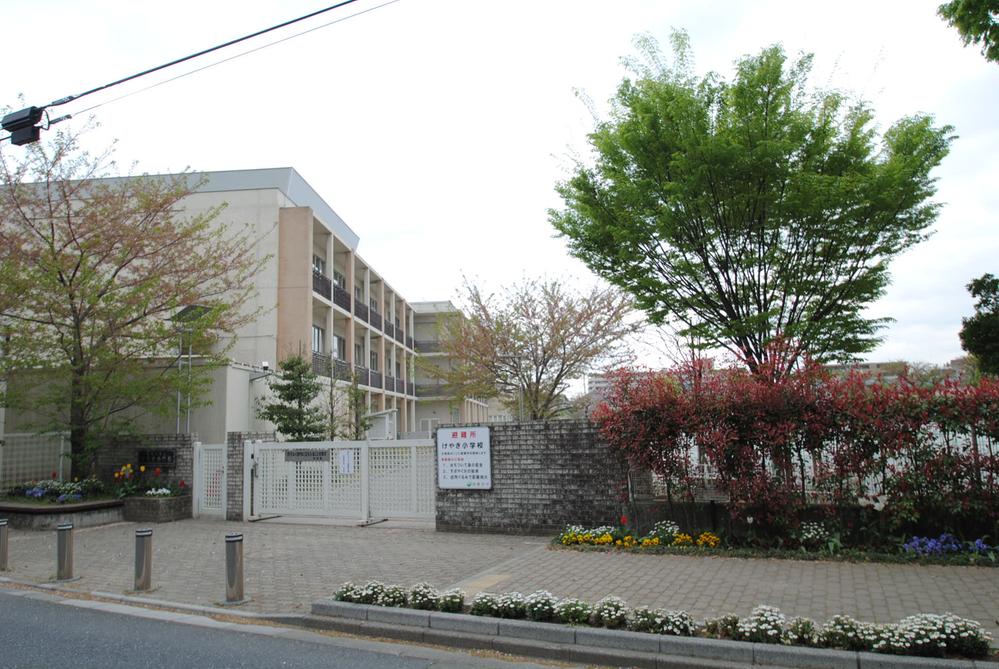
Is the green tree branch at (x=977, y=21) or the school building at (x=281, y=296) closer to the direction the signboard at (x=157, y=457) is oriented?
the green tree branch

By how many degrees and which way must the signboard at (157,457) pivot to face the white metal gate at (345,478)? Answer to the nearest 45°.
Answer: approximately 45° to its left

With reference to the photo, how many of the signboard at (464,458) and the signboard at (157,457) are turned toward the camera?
2

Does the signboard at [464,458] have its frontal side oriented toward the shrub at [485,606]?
yes

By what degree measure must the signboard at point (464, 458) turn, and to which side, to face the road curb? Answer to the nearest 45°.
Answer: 0° — it already faces it

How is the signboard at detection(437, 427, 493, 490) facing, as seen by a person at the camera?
facing the viewer

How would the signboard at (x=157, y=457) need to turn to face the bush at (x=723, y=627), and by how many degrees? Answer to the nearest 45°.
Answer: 0° — it already faces it

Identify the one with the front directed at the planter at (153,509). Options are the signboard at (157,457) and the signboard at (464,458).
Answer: the signboard at (157,457)

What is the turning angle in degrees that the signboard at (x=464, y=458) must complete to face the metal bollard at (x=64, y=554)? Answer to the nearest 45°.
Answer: approximately 45° to its right

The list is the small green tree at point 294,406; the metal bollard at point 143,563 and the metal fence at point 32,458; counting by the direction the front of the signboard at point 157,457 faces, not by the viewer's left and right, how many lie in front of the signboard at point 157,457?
1

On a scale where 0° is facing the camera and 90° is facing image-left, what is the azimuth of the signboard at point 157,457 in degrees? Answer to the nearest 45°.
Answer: approximately 0°

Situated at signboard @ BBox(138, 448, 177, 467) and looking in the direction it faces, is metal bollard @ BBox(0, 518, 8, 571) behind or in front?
in front

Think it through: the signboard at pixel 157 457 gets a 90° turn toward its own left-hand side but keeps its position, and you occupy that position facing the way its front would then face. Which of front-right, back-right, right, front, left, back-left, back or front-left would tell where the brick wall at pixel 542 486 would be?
front-right

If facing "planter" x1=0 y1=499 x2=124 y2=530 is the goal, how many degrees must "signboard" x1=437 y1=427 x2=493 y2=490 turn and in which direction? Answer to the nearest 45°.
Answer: approximately 90° to its right
